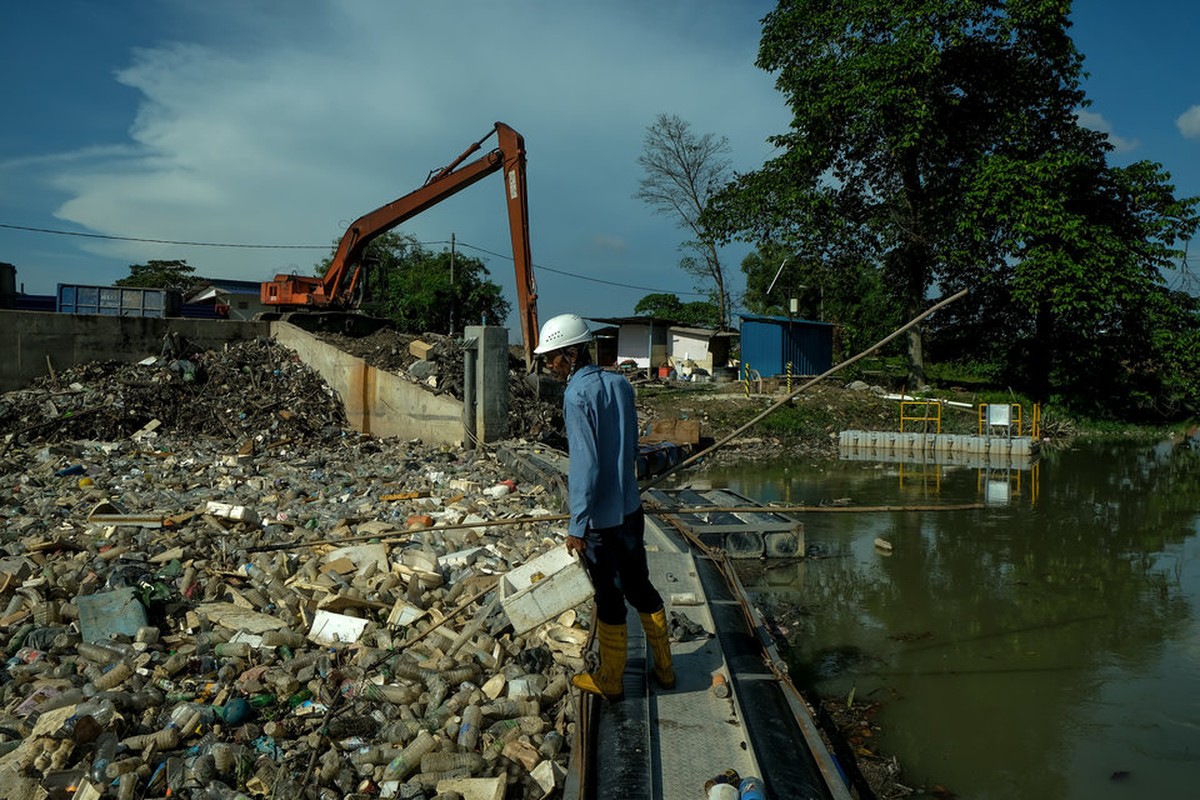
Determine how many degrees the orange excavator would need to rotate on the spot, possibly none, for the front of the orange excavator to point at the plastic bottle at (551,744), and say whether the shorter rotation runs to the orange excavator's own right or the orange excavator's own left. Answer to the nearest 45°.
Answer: approximately 90° to the orange excavator's own right

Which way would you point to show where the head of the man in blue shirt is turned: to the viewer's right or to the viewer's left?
to the viewer's left

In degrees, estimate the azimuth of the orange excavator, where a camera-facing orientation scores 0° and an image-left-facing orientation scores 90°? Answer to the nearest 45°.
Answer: approximately 270°

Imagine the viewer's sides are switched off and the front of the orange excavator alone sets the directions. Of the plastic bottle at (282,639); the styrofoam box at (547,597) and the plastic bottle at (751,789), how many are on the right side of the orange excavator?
3

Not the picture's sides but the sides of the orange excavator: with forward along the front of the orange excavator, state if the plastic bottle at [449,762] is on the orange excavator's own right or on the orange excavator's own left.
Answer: on the orange excavator's own right

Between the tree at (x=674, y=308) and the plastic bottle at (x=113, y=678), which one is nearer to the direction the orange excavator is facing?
the tree

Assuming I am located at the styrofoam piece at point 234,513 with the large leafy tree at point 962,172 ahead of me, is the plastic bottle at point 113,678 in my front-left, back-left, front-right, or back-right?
back-right

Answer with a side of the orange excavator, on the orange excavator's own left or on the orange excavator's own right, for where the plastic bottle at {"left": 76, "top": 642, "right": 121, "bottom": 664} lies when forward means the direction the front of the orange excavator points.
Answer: on the orange excavator's own right

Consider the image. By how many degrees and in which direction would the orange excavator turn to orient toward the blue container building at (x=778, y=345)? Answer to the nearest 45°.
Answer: approximately 45° to its left
